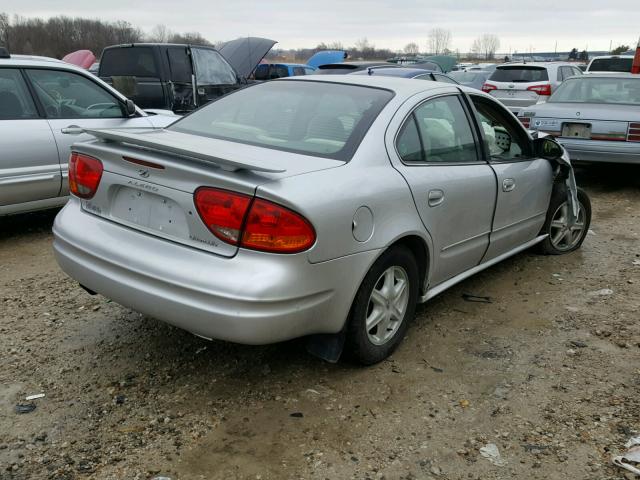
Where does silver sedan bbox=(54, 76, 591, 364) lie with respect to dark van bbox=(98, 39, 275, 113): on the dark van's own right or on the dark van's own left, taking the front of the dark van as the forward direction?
on the dark van's own right

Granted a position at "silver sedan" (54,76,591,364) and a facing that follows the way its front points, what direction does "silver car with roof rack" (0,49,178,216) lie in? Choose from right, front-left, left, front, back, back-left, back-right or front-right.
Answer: left

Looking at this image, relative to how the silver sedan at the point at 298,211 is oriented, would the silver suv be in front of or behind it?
in front

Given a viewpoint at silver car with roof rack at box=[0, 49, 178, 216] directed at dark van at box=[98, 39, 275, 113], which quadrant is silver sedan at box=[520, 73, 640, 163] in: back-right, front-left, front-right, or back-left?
front-right

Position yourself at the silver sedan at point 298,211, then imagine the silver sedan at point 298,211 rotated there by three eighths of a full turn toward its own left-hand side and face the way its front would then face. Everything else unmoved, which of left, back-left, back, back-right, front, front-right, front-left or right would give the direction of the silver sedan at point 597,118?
back-right

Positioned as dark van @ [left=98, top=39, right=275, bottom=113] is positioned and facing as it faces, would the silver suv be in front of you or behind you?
in front

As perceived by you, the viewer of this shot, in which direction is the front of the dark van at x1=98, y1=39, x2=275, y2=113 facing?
facing to the right of the viewer

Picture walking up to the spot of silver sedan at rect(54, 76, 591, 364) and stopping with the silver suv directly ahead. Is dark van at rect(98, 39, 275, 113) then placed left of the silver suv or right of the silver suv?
left

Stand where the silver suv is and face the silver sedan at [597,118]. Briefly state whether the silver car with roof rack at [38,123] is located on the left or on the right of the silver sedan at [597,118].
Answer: right

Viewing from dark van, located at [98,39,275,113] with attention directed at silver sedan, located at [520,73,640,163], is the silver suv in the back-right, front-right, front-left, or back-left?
front-left

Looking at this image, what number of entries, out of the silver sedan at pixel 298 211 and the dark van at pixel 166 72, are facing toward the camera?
0

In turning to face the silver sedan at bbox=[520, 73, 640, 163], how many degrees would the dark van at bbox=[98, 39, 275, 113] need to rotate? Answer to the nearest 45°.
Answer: approximately 45° to its right

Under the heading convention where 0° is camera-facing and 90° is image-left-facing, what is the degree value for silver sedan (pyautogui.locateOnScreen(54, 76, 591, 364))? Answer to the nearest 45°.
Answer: approximately 225°
